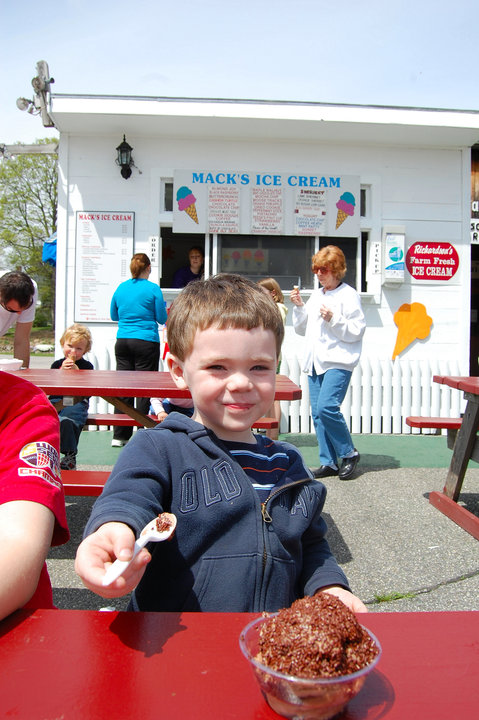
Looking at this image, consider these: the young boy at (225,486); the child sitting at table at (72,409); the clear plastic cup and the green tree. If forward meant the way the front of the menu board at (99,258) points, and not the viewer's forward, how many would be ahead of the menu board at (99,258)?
3

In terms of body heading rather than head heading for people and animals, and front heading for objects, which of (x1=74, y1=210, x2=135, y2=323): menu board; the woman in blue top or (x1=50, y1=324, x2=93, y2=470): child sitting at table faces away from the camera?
the woman in blue top

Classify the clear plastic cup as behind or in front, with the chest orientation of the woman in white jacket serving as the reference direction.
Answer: in front

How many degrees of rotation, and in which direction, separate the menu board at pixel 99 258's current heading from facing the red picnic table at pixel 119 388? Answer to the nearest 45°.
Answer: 0° — it already faces it

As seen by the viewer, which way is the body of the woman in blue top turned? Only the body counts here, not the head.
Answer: away from the camera

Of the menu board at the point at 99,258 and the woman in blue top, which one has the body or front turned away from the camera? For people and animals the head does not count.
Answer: the woman in blue top

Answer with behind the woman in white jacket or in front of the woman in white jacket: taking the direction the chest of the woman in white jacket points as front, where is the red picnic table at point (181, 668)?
in front

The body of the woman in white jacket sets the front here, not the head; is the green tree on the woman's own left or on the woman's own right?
on the woman's own right

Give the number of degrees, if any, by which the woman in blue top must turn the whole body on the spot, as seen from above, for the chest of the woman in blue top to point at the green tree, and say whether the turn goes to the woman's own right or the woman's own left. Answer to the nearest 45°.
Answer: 0° — they already face it
